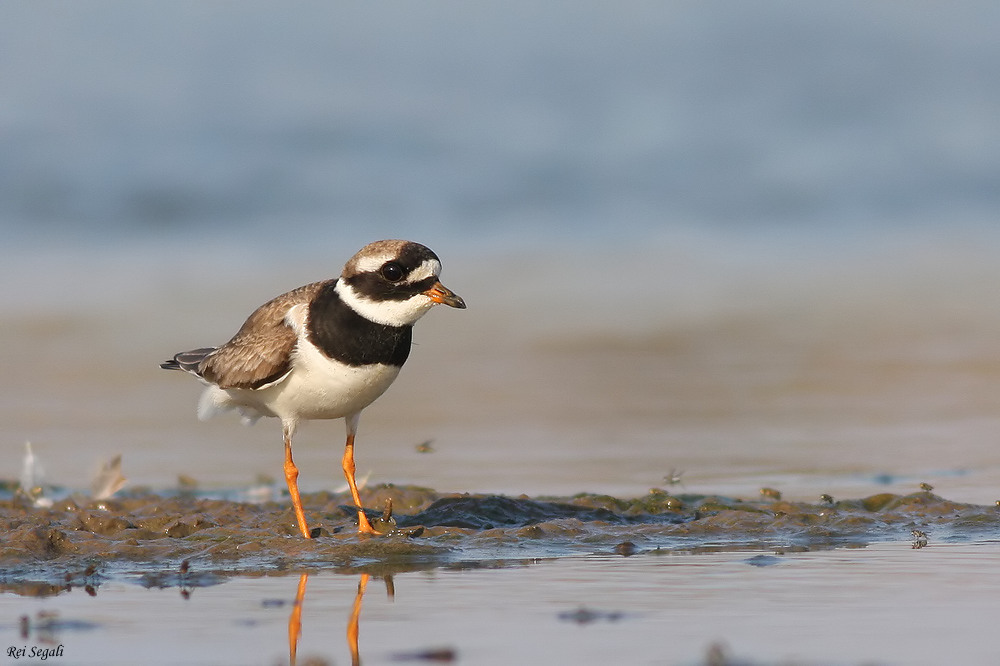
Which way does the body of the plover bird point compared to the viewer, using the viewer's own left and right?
facing the viewer and to the right of the viewer
